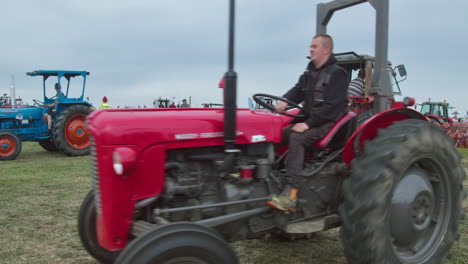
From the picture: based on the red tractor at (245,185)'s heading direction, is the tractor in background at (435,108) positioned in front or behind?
behind

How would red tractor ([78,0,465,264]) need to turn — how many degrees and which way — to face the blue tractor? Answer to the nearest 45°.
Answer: approximately 90° to its right

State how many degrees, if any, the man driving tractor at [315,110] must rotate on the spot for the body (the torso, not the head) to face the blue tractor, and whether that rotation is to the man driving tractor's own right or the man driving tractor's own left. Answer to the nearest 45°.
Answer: approximately 90° to the man driving tractor's own right

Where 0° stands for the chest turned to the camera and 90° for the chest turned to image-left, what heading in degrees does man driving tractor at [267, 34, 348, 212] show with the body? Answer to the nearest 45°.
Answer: approximately 45°

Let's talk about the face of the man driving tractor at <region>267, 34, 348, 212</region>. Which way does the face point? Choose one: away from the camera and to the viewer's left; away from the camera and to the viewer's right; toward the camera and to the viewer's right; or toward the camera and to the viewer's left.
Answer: toward the camera and to the viewer's left
